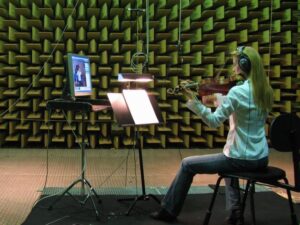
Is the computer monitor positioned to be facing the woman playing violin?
yes

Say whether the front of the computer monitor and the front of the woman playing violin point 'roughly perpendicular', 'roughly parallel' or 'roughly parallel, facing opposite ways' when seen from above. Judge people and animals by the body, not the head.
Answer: roughly parallel, facing opposite ways

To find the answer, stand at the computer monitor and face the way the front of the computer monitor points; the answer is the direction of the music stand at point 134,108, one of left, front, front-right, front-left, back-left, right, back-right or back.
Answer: front

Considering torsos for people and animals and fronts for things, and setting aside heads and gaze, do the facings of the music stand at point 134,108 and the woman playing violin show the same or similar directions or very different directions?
very different directions

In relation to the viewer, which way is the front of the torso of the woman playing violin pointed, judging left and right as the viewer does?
facing away from the viewer and to the left of the viewer

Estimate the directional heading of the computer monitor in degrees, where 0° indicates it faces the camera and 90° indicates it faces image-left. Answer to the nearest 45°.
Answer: approximately 315°

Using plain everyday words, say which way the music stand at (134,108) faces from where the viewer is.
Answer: facing the viewer and to the right of the viewer

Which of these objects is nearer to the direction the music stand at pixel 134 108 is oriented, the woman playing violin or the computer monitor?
the woman playing violin

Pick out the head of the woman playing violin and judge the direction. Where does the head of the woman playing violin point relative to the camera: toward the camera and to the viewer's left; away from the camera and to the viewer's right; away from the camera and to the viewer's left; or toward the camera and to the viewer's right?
away from the camera and to the viewer's left

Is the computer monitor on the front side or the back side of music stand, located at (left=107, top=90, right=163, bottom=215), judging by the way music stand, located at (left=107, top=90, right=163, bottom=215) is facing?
on the back side

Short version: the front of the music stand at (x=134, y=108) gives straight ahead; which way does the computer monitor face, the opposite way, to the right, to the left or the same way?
the same way

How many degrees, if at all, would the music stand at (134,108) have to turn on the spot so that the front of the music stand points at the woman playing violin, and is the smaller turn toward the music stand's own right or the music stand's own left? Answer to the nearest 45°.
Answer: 0° — it already faces them

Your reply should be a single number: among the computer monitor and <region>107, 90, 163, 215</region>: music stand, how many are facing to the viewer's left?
0
